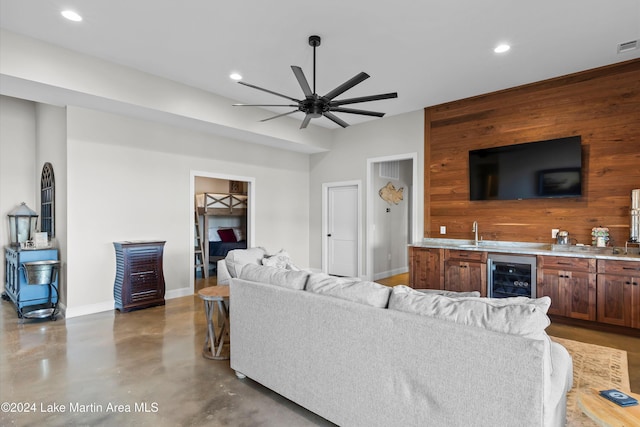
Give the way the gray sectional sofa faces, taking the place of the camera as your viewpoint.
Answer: facing away from the viewer and to the right of the viewer

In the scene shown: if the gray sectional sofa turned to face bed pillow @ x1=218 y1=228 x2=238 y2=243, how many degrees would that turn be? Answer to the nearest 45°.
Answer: approximately 90° to its left

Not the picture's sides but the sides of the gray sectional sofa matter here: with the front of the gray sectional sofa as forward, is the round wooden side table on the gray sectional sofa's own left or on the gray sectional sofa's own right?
on the gray sectional sofa's own left

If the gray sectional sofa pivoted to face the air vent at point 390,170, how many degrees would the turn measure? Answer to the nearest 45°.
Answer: approximately 45° to its left

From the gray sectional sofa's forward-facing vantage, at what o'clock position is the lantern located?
The lantern is roughly at 8 o'clock from the gray sectional sofa.

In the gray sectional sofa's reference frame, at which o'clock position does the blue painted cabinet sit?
The blue painted cabinet is roughly at 8 o'clock from the gray sectional sofa.
